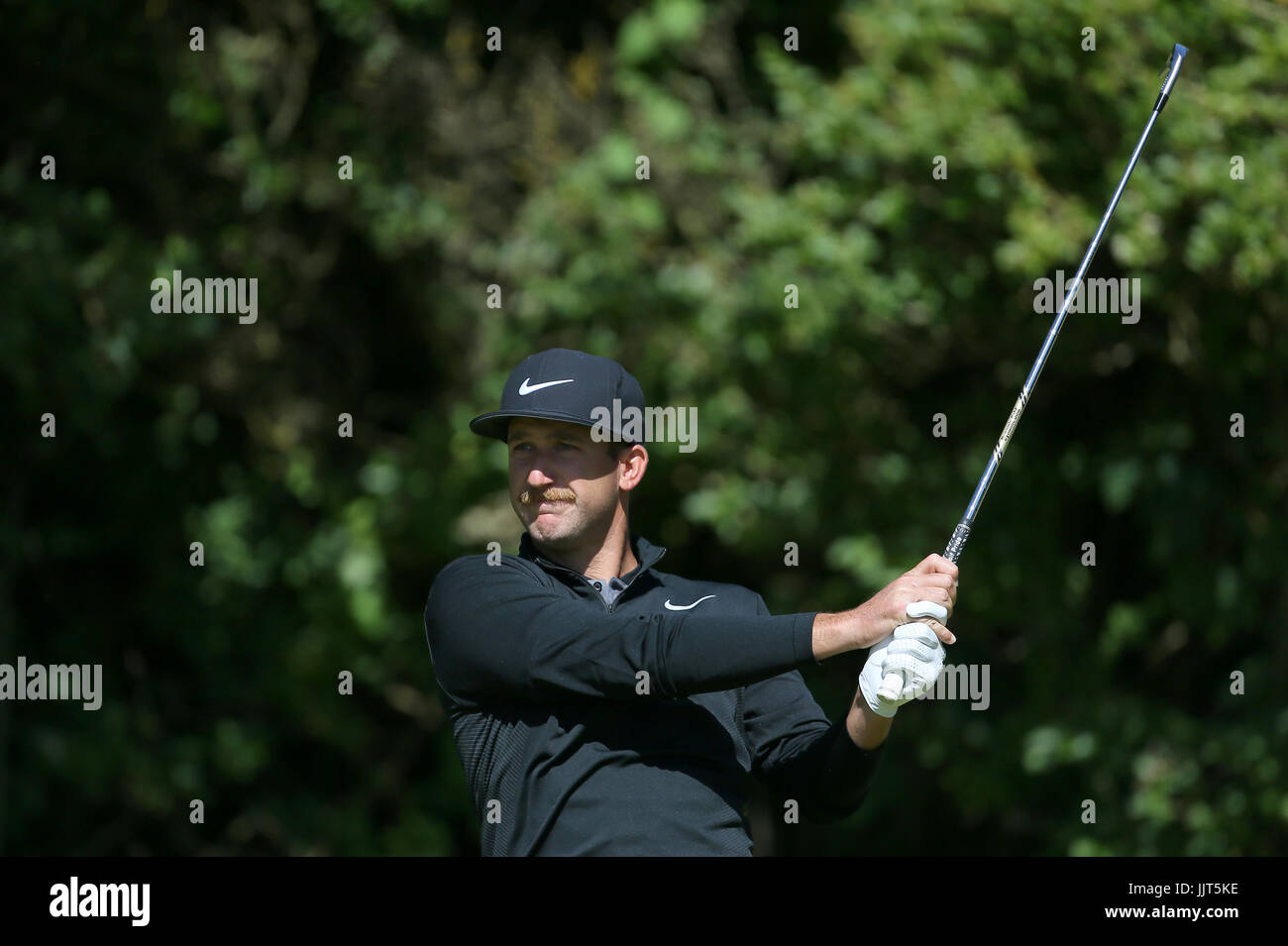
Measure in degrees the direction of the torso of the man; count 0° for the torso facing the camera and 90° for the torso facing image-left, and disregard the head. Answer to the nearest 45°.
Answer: approximately 0°
